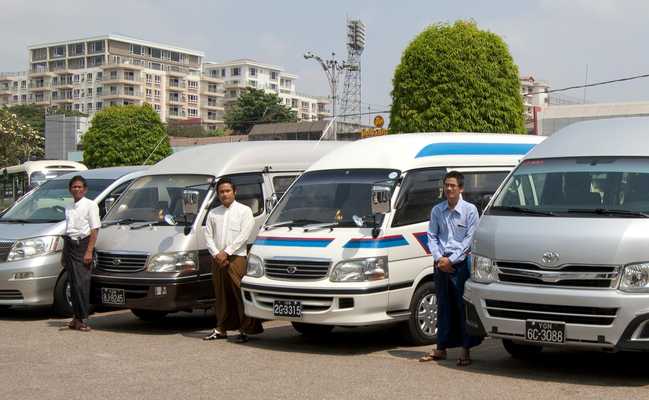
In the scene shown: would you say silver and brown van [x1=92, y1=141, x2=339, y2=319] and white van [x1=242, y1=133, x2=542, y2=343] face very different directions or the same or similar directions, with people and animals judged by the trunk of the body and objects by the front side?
same or similar directions

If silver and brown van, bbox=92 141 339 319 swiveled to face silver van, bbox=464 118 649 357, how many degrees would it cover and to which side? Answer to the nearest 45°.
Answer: approximately 90° to its left

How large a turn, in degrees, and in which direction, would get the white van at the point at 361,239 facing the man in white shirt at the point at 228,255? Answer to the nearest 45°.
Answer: approximately 45° to its right

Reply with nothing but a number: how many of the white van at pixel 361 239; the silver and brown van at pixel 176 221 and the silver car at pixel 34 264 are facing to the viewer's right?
0

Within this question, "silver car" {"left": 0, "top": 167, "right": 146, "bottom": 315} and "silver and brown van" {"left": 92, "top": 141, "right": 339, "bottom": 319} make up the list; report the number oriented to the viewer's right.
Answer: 0

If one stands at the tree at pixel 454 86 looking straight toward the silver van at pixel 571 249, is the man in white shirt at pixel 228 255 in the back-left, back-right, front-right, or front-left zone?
front-right

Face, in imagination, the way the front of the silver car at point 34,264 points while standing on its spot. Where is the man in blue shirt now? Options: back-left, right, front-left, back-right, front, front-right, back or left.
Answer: left

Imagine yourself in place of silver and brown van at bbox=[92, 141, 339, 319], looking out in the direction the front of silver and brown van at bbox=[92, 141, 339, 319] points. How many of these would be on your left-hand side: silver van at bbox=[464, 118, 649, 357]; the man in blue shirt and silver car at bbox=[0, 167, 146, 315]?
2

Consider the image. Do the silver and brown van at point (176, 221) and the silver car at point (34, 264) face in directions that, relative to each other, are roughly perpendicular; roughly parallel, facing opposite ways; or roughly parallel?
roughly parallel

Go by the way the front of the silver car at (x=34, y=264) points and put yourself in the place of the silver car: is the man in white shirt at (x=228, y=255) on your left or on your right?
on your left

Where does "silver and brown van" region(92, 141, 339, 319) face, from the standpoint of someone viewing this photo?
facing the viewer and to the left of the viewer
